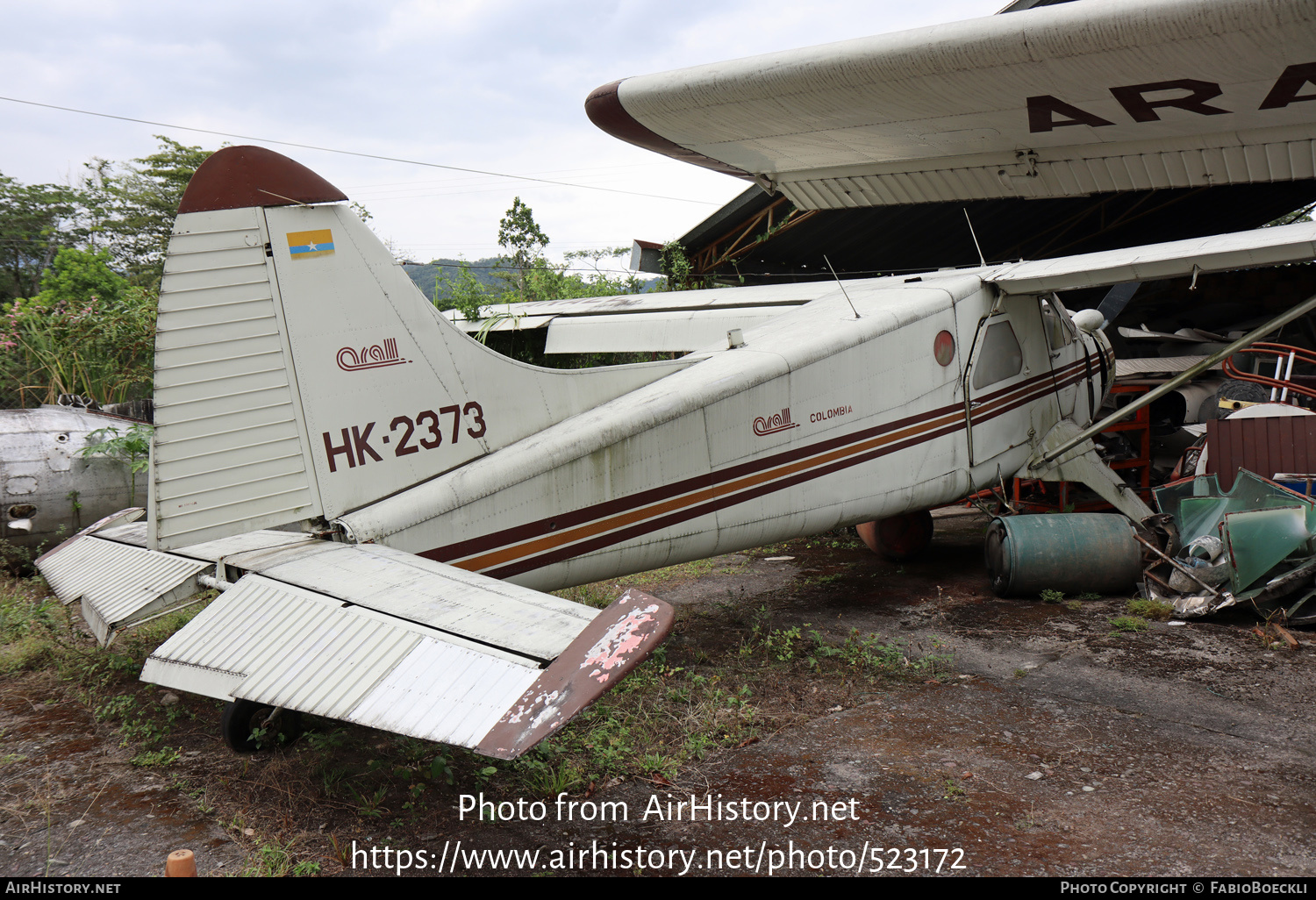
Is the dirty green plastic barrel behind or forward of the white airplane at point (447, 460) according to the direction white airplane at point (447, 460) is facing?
forward

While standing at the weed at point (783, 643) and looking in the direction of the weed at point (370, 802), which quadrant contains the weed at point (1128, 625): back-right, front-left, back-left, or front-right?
back-left

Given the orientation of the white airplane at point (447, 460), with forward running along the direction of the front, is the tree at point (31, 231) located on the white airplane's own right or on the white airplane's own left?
on the white airplane's own left

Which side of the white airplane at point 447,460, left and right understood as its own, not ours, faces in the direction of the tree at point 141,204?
left

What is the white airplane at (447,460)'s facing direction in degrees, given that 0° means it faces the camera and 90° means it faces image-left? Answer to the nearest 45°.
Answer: approximately 225°
